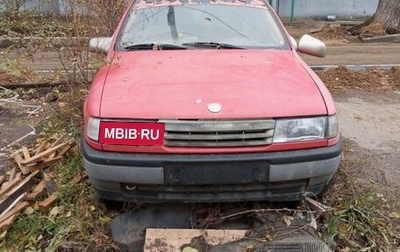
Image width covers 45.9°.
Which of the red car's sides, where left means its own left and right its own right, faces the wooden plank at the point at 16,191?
right

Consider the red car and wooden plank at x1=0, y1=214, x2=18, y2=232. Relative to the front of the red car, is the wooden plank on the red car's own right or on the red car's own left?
on the red car's own right

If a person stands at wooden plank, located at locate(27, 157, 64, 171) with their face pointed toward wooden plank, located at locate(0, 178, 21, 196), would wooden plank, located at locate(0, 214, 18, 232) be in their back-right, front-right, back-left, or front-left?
front-left

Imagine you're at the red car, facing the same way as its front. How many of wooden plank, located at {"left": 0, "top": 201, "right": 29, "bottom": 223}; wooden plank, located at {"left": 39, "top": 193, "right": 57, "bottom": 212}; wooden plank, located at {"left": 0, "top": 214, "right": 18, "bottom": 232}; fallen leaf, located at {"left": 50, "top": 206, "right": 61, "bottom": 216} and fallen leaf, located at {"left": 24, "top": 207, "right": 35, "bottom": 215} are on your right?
5

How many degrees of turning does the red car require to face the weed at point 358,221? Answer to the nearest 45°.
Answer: approximately 90° to its left

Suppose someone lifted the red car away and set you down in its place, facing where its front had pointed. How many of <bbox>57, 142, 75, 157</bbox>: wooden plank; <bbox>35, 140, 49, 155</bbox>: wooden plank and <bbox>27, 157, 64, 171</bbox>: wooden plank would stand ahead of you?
0

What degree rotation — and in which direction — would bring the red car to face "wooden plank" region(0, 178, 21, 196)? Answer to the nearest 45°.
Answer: approximately 90° to its right

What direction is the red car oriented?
toward the camera

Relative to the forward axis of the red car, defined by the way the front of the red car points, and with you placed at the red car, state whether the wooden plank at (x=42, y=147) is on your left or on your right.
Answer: on your right

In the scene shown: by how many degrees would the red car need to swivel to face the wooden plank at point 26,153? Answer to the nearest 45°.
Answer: approximately 45° to its right

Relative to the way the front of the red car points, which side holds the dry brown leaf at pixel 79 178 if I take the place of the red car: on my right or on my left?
on my right

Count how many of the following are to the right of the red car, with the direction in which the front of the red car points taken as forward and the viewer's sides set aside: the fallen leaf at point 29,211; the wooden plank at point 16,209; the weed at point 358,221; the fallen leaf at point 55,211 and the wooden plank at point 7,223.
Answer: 4

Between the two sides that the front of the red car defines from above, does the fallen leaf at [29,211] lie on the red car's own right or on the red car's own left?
on the red car's own right

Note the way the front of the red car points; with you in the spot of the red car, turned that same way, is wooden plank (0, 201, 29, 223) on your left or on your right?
on your right
